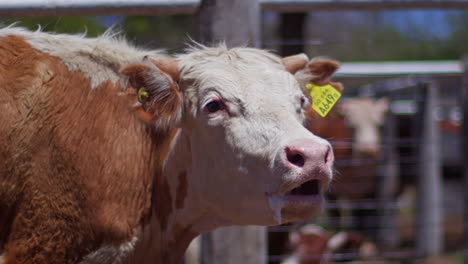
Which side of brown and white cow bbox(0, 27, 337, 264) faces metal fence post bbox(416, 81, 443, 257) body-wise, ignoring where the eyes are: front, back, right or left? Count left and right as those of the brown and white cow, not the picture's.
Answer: left

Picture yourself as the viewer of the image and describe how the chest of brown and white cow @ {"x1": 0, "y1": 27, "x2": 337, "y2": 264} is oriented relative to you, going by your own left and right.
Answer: facing the viewer and to the right of the viewer

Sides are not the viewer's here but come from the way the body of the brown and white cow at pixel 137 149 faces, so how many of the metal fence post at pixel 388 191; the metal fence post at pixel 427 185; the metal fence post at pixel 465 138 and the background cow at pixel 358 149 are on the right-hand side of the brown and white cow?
0

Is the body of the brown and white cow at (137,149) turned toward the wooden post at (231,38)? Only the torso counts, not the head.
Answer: no

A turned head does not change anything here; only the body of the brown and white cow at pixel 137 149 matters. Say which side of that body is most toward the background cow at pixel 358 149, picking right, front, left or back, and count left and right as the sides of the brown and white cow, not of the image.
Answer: left

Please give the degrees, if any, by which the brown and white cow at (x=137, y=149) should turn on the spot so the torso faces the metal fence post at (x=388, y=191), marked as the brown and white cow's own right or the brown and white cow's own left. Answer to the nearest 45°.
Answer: approximately 90° to the brown and white cow's own left
